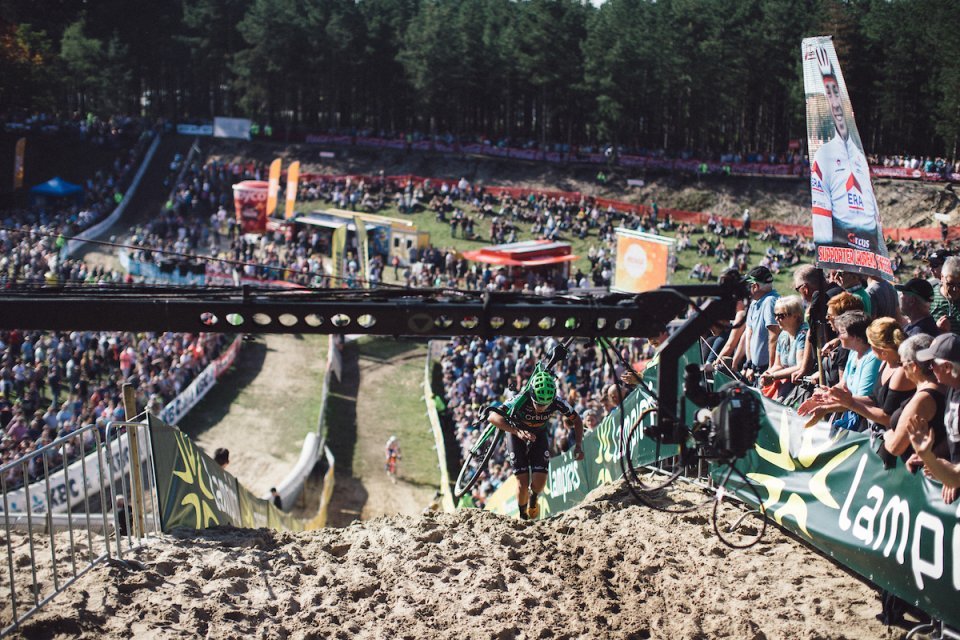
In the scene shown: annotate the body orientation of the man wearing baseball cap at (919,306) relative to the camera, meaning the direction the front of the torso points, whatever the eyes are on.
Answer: to the viewer's left

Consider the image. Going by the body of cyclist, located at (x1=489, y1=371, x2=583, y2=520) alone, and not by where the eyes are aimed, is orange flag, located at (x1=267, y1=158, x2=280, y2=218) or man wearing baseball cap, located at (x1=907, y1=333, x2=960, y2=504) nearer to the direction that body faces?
the man wearing baseball cap

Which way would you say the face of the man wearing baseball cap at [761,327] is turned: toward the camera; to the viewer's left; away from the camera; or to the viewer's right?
to the viewer's left

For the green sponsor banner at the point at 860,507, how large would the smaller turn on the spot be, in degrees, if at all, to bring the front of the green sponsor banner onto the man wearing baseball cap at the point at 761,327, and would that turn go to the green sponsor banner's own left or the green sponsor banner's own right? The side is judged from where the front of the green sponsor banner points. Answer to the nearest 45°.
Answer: approximately 135° to the green sponsor banner's own right

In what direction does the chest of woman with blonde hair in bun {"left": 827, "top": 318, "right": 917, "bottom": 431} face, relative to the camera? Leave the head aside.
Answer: to the viewer's left

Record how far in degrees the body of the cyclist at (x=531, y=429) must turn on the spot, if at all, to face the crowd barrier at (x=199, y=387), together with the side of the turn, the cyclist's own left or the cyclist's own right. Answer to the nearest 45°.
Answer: approximately 135° to the cyclist's own right

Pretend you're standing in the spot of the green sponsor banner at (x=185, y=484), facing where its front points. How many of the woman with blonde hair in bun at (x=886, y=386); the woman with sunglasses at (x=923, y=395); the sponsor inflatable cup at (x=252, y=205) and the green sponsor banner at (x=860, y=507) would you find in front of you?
3

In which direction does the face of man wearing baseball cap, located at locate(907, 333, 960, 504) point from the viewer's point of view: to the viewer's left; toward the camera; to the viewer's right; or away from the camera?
to the viewer's left

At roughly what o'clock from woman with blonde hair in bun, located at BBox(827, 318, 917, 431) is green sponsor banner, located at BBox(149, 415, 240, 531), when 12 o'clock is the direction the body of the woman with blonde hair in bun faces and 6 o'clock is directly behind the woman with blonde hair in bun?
The green sponsor banner is roughly at 12 o'clock from the woman with blonde hair in bun.

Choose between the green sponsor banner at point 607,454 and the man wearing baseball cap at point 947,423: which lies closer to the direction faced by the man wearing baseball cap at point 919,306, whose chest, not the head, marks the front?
the green sponsor banner

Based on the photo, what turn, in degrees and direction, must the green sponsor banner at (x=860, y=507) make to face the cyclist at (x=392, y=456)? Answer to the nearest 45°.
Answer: approximately 90° to its right
